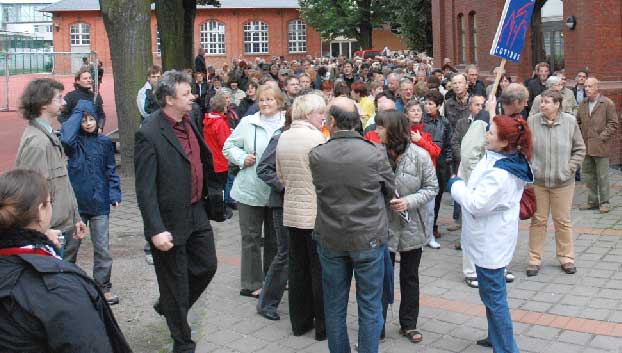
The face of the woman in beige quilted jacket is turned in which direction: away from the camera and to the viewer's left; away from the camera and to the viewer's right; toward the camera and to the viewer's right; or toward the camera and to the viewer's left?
away from the camera and to the viewer's right

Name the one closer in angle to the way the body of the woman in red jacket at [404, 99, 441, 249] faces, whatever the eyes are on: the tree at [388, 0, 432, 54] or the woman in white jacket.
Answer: the woman in white jacket

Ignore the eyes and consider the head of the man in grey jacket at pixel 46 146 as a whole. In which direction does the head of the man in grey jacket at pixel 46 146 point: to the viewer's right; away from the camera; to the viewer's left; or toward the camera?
to the viewer's right

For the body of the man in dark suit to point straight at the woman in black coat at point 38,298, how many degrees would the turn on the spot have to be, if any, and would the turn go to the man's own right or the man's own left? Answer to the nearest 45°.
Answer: approximately 45° to the man's own right

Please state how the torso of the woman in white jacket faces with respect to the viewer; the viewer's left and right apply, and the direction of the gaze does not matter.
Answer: facing to the left of the viewer

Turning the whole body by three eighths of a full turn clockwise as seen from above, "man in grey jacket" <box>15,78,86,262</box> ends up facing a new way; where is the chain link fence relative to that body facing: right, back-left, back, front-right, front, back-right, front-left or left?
back-right

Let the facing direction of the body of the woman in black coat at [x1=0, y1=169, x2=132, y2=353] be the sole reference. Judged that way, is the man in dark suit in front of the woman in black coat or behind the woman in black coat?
in front

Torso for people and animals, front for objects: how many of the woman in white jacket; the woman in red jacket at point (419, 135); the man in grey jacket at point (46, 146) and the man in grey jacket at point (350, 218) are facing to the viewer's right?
1

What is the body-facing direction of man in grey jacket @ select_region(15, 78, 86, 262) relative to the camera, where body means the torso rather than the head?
to the viewer's right

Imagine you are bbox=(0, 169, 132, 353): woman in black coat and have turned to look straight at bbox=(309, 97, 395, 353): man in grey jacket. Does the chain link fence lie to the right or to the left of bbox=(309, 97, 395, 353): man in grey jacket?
left

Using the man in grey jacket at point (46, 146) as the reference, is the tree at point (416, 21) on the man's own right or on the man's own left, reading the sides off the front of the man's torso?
on the man's own left

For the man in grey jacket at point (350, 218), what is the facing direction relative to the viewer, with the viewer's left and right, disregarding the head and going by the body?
facing away from the viewer
